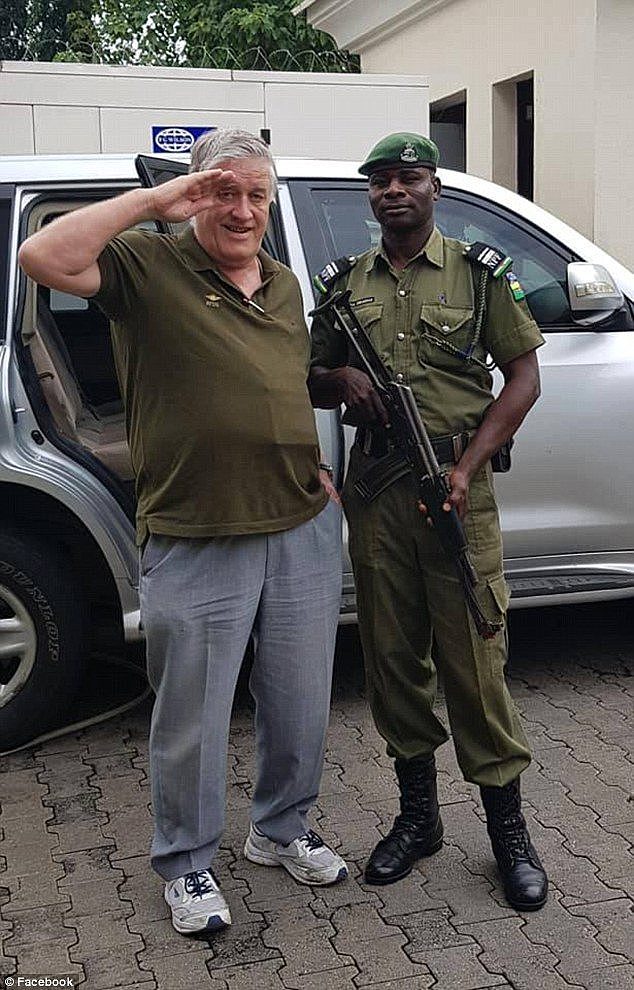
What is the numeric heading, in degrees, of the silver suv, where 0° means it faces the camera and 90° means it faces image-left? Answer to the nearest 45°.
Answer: approximately 270°

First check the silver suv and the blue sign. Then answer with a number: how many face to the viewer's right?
1

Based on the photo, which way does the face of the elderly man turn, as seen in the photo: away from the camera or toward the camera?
toward the camera

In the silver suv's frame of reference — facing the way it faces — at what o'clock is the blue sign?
The blue sign is roughly at 8 o'clock from the silver suv.

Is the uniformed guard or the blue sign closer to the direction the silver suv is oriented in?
the uniformed guard

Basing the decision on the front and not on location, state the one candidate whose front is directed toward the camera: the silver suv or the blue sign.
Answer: the blue sign

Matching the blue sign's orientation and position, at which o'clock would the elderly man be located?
The elderly man is roughly at 12 o'clock from the blue sign.

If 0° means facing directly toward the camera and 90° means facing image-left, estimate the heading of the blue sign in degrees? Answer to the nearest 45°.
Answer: approximately 0°

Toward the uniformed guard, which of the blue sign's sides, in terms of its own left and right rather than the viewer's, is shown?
front

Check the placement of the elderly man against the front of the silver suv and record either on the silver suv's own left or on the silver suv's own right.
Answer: on the silver suv's own right

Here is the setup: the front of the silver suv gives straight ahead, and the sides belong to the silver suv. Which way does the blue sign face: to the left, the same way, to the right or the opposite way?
to the right

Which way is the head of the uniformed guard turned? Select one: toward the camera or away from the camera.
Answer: toward the camera

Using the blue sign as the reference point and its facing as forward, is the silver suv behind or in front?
in front

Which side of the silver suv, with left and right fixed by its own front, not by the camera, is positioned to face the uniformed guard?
right
